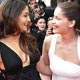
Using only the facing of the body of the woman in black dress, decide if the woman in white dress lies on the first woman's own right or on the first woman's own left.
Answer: on the first woman's own left

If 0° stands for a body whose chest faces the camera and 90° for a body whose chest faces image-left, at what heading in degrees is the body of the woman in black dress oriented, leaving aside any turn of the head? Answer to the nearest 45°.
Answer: approximately 315°
